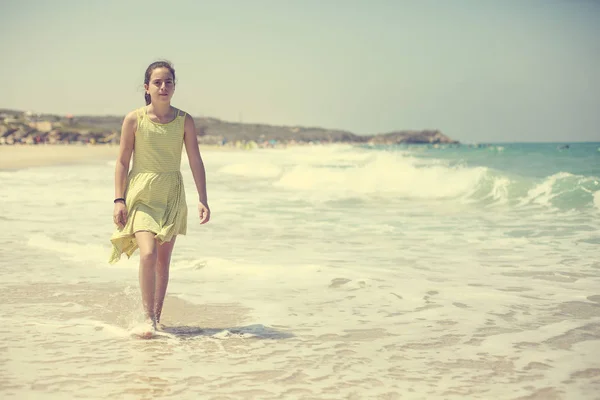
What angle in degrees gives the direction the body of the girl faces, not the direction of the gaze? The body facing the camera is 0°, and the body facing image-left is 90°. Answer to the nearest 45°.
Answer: approximately 0°
